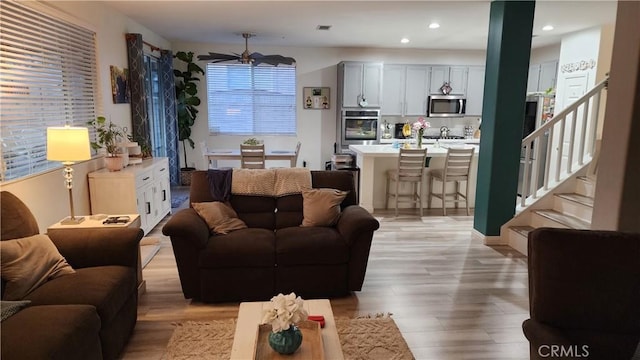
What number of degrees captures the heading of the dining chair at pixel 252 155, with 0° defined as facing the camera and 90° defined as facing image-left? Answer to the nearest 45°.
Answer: approximately 180°

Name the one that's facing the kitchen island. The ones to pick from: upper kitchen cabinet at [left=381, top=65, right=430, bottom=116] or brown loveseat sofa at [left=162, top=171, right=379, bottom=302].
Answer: the upper kitchen cabinet

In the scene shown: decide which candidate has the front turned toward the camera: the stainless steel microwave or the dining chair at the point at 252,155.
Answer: the stainless steel microwave

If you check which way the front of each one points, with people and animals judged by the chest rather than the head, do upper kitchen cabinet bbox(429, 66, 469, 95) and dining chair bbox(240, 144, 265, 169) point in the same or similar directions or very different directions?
very different directions

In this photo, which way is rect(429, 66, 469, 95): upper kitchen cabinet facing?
toward the camera

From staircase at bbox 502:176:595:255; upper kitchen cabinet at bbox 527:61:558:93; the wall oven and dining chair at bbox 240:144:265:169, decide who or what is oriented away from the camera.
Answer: the dining chair

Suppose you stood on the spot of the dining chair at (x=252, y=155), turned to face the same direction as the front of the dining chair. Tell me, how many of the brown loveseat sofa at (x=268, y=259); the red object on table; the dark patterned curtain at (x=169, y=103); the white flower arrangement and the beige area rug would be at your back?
4

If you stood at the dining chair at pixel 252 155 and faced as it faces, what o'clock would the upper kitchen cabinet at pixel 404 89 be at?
The upper kitchen cabinet is roughly at 2 o'clock from the dining chair.

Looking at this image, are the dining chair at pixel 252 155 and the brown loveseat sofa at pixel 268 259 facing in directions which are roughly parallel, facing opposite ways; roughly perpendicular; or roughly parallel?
roughly parallel, facing opposite ways

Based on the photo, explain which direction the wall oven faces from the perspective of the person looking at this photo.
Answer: facing the viewer

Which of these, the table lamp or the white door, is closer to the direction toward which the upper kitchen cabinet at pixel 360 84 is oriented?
the table lamp

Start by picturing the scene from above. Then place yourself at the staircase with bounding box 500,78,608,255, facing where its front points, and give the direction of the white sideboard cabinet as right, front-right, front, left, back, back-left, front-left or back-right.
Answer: front

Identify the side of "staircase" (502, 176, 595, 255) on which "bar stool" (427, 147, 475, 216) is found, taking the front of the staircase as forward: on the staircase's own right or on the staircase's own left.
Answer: on the staircase's own right

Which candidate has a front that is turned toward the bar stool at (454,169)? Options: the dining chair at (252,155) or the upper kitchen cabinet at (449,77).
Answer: the upper kitchen cabinet

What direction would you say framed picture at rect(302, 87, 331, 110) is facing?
toward the camera

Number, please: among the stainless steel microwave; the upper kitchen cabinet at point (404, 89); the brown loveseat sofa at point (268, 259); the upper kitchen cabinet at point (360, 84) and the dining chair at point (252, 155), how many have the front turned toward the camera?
4

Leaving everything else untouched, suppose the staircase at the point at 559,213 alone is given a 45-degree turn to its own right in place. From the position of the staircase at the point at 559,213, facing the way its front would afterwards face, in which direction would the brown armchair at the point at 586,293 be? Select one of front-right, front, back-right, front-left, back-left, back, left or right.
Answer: left

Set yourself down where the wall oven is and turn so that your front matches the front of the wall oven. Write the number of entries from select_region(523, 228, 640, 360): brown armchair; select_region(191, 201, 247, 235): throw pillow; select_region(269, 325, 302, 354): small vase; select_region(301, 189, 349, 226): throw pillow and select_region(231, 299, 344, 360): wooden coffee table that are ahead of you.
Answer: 5

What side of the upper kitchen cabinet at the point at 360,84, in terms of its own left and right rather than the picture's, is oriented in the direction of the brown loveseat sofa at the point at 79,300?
front

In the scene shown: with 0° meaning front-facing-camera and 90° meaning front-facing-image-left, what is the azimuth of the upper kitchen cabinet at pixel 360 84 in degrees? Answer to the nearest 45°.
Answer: approximately 0°
